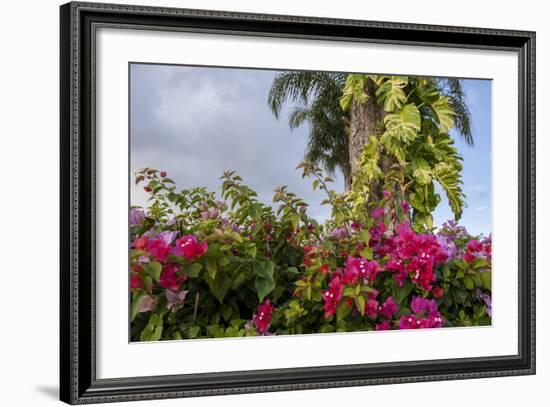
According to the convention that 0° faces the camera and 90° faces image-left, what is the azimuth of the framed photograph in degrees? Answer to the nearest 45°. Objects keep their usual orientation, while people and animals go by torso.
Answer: approximately 315°
